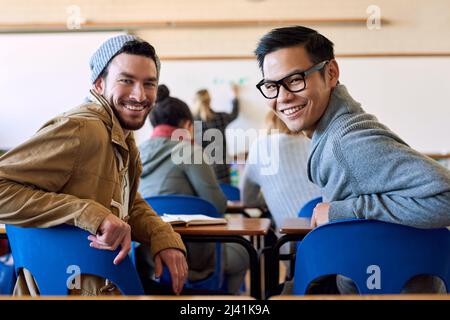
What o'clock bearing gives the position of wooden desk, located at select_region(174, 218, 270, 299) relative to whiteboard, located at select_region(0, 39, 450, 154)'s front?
The wooden desk is roughly at 12 o'clock from the whiteboard.

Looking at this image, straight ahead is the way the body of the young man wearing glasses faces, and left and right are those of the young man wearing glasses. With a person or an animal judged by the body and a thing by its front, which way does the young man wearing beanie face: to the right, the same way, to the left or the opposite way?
the opposite way

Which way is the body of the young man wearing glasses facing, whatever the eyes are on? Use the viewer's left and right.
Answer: facing to the left of the viewer

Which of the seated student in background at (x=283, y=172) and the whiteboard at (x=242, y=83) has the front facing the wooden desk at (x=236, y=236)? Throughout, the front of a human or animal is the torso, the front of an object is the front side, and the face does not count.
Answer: the whiteboard

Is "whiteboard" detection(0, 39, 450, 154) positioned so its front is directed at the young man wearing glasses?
yes

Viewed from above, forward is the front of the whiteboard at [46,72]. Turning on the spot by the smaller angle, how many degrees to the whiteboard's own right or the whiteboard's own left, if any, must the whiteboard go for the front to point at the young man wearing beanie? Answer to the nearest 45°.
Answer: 0° — it already faces them

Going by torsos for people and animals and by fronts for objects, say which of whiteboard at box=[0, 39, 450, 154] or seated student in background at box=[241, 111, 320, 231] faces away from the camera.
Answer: the seated student in background

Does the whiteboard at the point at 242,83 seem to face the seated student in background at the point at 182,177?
yes

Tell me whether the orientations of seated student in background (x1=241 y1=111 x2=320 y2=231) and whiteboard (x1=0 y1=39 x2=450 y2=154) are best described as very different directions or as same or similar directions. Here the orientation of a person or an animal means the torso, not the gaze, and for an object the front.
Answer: very different directions

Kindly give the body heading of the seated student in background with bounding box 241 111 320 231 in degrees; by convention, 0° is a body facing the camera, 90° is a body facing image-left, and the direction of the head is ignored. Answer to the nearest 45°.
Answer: approximately 180°

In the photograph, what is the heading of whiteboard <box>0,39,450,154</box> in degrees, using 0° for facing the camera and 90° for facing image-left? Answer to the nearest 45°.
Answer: approximately 0°
